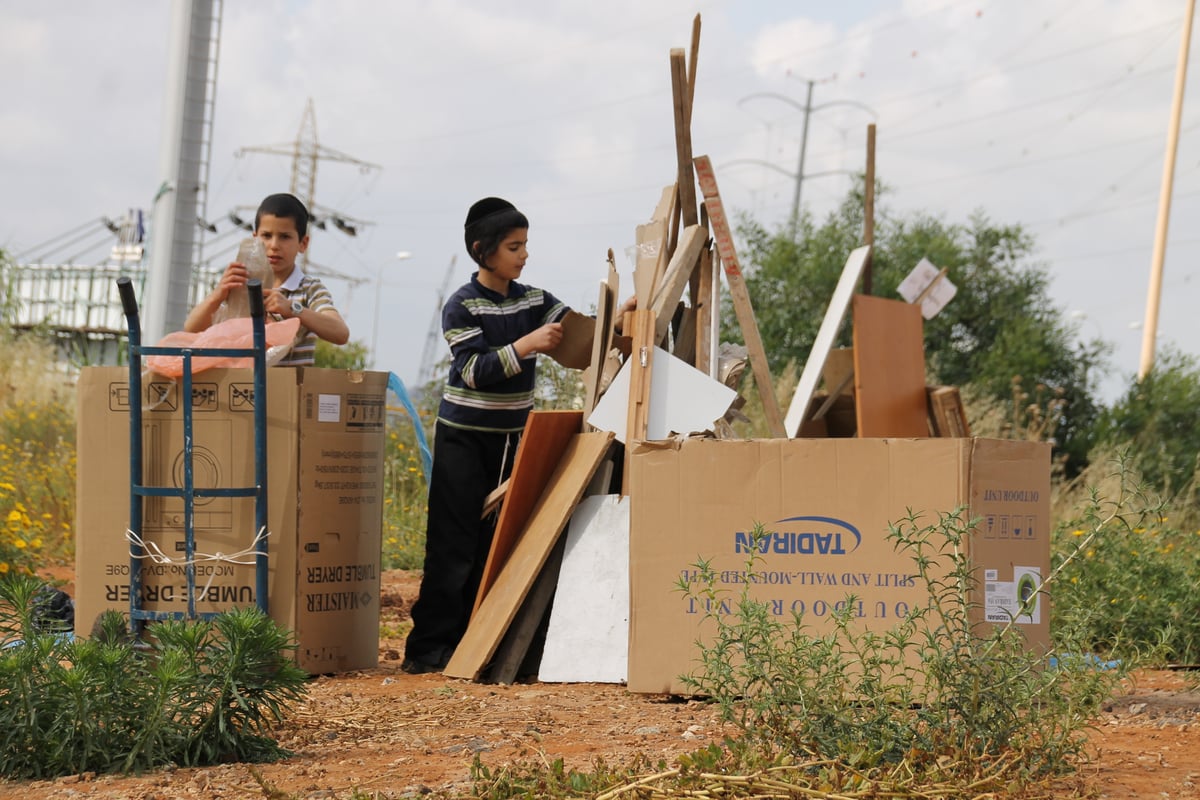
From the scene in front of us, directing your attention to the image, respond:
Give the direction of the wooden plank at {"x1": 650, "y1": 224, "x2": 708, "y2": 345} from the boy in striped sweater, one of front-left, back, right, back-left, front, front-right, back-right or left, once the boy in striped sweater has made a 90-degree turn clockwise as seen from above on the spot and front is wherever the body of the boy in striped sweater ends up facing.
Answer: back-left

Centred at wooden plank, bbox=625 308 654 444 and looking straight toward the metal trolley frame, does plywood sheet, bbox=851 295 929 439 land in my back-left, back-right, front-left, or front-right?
back-right

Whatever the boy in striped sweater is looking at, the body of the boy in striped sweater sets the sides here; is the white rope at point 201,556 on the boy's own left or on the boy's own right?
on the boy's own right

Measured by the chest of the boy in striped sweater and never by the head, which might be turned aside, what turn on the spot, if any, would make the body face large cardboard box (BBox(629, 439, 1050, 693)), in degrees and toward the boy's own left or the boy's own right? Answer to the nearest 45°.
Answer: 0° — they already face it

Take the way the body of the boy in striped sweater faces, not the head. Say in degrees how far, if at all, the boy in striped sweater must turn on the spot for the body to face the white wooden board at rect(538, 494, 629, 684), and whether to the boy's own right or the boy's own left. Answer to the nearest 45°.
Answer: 0° — they already face it

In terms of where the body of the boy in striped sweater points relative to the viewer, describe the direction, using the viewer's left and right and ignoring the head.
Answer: facing the viewer and to the right of the viewer
